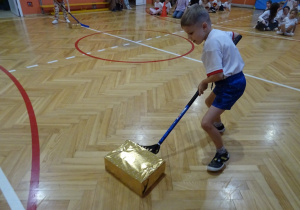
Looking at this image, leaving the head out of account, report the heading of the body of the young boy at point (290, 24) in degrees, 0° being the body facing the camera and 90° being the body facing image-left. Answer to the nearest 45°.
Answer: approximately 45°

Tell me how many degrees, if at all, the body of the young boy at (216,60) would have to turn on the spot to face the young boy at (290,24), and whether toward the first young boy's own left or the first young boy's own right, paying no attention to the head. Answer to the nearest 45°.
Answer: approximately 90° to the first young boy's own right

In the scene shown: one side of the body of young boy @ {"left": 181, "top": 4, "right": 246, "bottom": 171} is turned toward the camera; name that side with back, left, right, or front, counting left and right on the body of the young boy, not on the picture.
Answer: left
